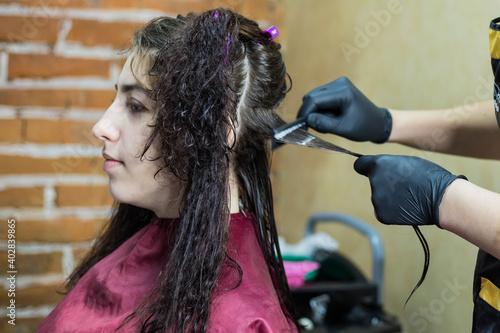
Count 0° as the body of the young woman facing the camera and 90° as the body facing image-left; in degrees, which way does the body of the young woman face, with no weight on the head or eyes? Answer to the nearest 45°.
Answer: approximately 90°

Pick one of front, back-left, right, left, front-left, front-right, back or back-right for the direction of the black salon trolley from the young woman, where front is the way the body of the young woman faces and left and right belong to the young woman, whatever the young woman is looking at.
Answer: back-right
